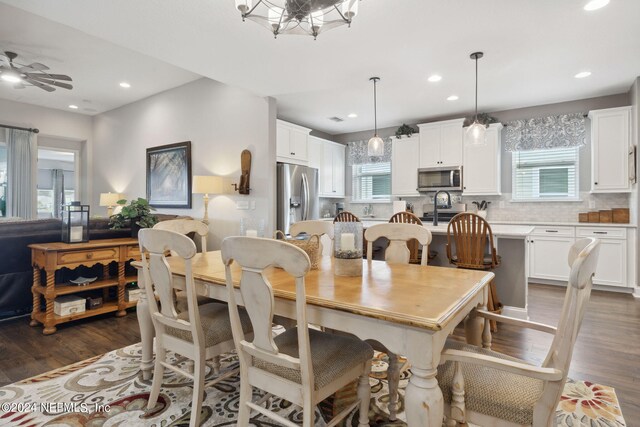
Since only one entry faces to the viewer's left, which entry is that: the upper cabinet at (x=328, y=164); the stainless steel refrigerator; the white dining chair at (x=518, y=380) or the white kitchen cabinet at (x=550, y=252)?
the white dining chair

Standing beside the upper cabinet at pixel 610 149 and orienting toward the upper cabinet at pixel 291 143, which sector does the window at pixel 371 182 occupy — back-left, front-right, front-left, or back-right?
front-right

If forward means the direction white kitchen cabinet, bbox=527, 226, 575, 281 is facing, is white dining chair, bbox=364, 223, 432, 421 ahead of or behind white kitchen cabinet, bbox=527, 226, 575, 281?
ahead

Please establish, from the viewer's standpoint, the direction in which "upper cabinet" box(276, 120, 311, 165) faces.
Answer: facing the viewer and to the right of the viewer

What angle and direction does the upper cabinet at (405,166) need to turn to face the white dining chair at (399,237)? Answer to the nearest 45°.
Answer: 0° — it already faces it

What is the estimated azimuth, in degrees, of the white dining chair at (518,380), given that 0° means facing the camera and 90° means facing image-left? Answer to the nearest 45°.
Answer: approximately 90°

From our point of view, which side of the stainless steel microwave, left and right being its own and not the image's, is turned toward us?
front

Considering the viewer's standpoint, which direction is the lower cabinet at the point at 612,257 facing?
facing the viewer

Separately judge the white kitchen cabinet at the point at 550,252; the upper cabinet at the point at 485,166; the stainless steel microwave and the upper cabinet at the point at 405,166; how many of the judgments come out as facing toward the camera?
4

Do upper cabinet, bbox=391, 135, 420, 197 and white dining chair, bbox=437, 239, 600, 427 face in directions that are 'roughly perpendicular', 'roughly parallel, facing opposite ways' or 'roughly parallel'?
roughly perpendicular

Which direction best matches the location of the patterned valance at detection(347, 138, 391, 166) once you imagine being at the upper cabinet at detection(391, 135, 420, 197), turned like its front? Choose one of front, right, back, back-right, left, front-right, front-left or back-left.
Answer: back-right

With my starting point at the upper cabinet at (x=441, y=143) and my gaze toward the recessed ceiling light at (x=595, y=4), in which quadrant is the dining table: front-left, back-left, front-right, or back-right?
front-right

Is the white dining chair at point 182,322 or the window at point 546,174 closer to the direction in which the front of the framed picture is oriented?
the white dining chair

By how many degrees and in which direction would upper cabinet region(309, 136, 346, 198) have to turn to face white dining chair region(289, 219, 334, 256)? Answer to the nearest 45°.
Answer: approximately 45° to its right

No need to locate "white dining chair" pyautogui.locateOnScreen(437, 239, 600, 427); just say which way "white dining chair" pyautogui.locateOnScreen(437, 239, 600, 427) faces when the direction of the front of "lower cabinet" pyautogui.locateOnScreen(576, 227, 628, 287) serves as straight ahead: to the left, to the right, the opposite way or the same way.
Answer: to the right

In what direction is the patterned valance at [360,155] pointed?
toward the camera
